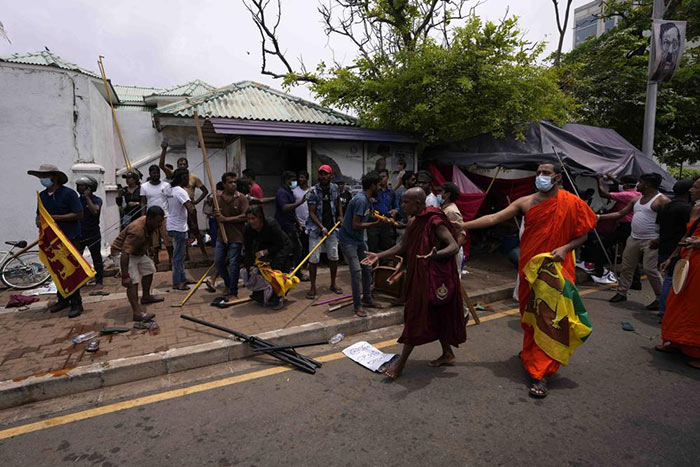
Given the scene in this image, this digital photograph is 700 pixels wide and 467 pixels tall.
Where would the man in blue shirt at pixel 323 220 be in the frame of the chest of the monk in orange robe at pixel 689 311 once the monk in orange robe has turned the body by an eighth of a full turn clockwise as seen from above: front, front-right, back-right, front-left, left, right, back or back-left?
front-left

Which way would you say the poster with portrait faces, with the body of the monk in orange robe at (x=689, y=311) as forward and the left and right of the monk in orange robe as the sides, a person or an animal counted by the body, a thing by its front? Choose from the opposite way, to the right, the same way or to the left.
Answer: to the left

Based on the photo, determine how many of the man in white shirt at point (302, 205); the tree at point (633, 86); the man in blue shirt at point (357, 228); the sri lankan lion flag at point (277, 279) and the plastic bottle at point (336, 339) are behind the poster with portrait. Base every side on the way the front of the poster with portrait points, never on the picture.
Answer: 1

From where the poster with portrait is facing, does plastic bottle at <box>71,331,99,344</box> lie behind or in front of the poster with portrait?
in front

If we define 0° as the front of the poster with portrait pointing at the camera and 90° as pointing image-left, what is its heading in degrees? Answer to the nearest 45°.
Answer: approximately 0°

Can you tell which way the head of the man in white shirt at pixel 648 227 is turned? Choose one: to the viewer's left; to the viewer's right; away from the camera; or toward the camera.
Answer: to the viewer's left

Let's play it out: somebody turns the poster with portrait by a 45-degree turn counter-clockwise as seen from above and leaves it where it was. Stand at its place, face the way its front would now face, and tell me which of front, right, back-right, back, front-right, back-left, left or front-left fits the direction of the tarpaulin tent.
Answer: right

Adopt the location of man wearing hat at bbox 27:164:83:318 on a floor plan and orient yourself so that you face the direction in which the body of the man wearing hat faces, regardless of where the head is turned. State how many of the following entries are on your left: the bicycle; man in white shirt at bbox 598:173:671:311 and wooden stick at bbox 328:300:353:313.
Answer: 2

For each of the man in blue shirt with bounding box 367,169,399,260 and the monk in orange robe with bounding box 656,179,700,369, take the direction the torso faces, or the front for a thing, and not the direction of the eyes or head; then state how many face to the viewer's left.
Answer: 1

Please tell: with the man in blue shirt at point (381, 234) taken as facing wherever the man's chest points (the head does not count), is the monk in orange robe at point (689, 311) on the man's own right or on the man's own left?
on the man's own left

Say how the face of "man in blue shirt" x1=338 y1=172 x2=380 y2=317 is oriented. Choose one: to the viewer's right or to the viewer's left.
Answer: to the viewer's right

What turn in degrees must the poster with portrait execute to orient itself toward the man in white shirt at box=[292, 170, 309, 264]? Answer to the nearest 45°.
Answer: approximately 45° to its right

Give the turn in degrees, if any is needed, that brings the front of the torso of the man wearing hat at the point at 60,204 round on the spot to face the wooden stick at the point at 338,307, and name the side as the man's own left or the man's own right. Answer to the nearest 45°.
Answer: approximately 90° to the man's own left

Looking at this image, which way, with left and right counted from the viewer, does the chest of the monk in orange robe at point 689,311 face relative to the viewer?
facing to the left of the viewer

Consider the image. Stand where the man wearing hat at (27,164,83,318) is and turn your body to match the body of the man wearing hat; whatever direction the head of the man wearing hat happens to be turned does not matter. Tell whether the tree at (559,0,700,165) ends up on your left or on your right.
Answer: on your left

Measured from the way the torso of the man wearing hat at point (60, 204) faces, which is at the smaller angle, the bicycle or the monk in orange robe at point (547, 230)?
the monk in orange robe

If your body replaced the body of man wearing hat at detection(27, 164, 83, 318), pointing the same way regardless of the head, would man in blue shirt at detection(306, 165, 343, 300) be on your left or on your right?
on your left

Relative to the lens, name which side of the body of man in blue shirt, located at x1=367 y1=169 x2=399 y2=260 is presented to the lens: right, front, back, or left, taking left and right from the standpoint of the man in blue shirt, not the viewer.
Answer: front

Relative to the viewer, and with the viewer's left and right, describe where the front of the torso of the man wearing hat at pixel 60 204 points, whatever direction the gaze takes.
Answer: facing the viewer and to the left of the viewer
